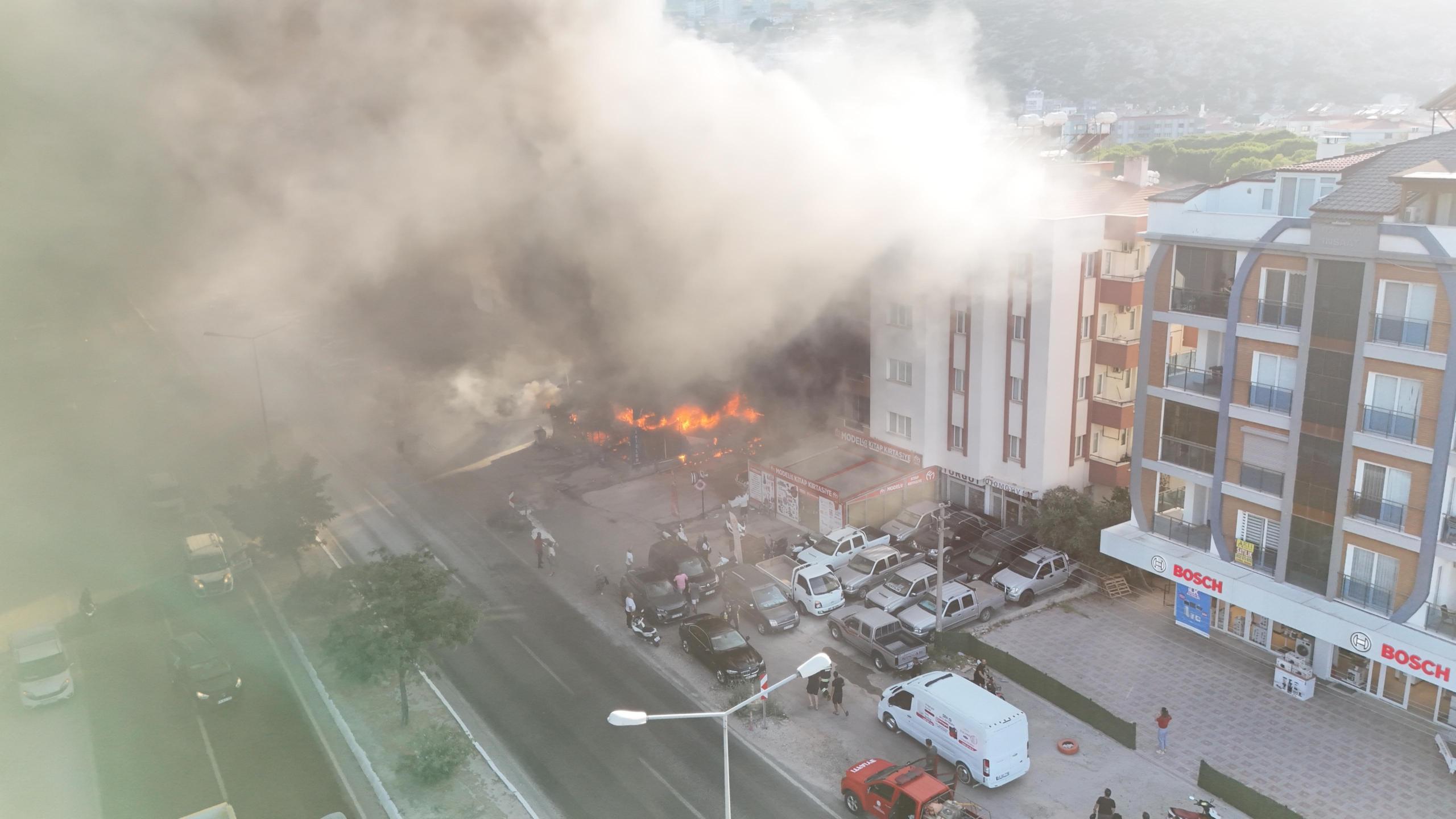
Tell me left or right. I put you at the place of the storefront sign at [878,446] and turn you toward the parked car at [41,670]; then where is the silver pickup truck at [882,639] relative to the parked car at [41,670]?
left

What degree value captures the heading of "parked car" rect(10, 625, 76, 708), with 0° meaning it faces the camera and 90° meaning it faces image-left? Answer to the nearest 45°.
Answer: approximately 0°

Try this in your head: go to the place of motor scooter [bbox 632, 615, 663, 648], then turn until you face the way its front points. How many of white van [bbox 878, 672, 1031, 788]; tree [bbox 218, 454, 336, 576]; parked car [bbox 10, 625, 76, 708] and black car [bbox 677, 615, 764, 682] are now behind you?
2

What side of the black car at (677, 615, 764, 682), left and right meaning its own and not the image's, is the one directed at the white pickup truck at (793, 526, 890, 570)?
left

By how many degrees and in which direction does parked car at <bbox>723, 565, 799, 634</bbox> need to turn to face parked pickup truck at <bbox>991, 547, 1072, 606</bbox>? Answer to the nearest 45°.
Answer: approximately 45° to its left

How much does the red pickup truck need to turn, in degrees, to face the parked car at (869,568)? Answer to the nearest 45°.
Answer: approximately 45° to its right

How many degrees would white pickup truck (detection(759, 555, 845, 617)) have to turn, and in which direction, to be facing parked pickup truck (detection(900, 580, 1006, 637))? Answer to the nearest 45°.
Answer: approximately 45° to its left
